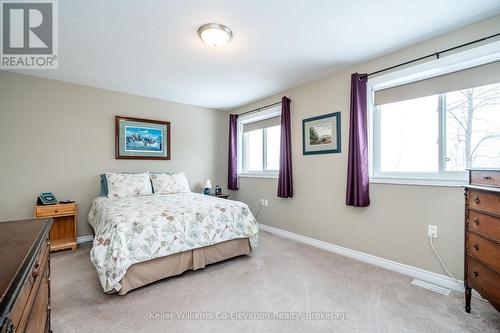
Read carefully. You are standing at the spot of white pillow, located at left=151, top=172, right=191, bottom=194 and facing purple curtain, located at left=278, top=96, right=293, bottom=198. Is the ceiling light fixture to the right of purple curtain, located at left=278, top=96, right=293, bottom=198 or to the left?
right

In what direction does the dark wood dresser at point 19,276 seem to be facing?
to the viewer's right

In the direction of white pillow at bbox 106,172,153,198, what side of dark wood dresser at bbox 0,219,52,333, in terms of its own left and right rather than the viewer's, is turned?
left

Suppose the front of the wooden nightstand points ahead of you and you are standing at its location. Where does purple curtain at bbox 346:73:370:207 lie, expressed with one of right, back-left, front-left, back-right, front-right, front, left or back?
front-left

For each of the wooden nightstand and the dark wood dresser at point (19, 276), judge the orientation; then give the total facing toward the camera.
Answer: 1

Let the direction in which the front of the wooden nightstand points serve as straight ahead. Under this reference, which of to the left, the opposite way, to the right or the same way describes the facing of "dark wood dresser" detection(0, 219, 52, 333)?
to the left

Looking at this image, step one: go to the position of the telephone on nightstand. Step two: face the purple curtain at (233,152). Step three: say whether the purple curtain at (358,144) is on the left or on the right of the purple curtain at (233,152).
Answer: right

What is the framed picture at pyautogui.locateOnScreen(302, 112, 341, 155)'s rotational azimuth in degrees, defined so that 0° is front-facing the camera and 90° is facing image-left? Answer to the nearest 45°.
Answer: approximately 45°

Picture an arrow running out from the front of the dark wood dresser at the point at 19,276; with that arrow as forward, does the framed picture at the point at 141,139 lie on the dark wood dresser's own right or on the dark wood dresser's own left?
on the dark wood dresser's own left

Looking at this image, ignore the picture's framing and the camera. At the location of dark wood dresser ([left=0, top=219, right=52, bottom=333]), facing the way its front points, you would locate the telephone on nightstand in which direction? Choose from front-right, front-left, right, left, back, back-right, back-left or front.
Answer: left

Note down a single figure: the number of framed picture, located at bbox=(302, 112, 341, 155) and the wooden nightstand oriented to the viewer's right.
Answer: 0

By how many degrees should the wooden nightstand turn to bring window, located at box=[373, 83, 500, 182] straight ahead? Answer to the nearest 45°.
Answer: approximately 45° to its left

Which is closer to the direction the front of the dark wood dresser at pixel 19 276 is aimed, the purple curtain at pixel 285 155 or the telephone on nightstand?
the purple curtain

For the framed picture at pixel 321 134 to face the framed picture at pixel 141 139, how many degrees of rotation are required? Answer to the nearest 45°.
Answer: approximately 45° to its right
